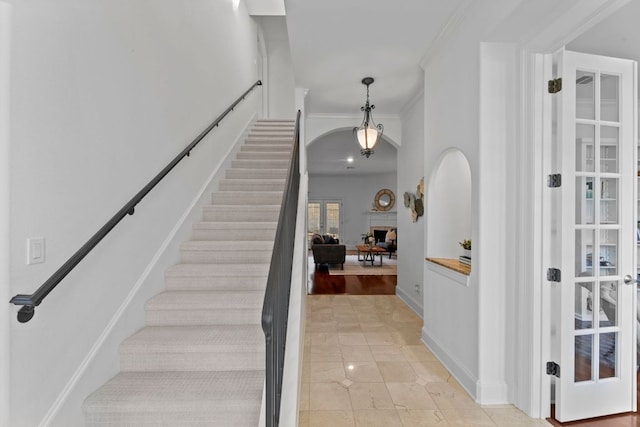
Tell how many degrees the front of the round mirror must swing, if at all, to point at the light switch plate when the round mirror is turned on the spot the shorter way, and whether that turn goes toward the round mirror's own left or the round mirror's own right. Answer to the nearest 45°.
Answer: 0° — it already faces it

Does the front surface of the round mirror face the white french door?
yes

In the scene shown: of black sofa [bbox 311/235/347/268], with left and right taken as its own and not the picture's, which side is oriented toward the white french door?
right

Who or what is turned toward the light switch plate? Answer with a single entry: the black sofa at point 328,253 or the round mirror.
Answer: the round mirror

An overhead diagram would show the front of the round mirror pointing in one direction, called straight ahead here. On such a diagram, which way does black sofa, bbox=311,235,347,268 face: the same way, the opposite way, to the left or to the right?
to the left

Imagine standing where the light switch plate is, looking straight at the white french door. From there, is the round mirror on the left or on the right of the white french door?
left

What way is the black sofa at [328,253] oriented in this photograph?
to the viewer's right

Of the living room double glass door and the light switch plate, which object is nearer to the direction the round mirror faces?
the light switch plate
